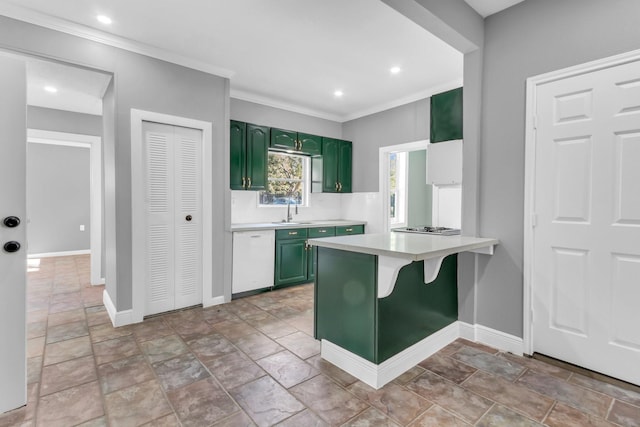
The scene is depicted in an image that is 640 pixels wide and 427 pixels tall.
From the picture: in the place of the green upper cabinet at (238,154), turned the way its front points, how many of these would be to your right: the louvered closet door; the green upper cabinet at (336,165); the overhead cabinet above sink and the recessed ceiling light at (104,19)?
2

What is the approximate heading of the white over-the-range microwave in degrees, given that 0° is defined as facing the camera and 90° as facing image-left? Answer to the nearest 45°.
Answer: approximately 45°

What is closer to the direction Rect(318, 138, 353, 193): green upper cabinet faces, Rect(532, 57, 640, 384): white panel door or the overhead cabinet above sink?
the white panel door

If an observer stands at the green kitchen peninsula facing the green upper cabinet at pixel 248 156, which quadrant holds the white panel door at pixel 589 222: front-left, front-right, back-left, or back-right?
back-right

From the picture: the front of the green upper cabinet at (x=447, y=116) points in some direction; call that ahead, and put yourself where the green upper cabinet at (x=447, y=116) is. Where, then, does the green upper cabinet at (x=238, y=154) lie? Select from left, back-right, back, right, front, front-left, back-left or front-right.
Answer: front-right

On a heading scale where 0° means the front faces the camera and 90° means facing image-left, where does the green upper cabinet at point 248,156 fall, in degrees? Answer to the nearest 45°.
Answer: approximately 315°
